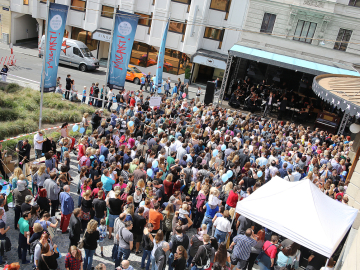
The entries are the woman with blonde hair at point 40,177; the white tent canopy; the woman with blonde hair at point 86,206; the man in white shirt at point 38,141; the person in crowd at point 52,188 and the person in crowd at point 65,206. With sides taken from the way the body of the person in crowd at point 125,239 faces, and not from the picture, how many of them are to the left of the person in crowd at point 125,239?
5

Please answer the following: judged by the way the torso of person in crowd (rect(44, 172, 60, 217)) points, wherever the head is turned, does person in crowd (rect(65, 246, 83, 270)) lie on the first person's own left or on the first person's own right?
on the first person's own right

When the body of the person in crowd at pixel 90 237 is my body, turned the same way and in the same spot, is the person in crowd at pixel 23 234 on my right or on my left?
on my left

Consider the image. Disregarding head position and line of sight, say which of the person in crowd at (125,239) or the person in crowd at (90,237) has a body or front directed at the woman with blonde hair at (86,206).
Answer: the person in crowd at (90,237)

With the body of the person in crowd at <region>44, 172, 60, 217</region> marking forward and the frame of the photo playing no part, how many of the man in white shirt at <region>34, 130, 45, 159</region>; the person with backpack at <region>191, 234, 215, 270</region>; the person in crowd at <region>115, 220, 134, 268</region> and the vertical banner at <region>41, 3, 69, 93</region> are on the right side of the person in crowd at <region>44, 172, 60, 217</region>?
2

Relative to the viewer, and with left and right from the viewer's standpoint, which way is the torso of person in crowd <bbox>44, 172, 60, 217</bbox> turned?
facing away from the viewer and to the right of the viewer

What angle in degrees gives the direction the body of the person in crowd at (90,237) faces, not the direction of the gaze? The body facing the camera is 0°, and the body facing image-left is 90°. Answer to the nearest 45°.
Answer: approximately 180°

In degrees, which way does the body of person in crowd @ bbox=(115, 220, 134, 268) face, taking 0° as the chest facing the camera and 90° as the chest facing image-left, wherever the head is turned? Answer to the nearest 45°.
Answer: approximately 225°

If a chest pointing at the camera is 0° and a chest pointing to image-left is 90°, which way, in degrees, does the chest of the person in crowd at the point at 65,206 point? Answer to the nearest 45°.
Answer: approximately 225°

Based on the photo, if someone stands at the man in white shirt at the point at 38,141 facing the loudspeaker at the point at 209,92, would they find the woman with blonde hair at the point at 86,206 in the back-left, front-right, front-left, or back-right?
back-right

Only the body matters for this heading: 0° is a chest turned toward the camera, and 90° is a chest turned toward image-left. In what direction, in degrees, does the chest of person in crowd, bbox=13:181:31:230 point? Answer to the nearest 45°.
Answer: approximately 225°
